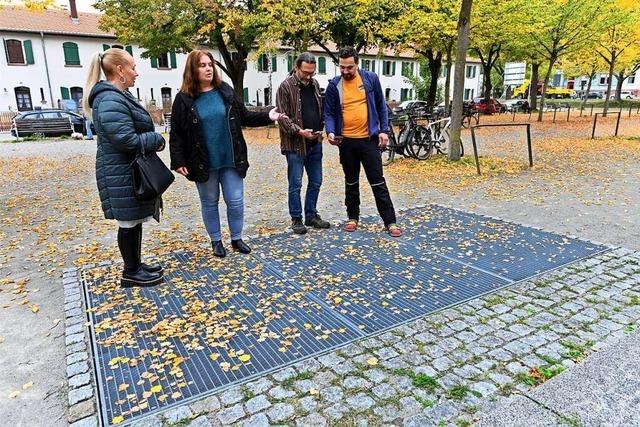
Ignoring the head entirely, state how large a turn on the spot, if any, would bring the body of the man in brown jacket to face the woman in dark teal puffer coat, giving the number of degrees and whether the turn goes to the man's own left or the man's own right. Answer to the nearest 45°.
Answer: approximately 90° to the man's own right

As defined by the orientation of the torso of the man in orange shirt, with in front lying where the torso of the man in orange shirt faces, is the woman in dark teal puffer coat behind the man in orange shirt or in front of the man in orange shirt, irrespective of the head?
in front

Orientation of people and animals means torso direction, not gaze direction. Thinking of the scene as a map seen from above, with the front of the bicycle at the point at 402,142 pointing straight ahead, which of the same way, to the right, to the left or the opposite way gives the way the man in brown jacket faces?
to the left

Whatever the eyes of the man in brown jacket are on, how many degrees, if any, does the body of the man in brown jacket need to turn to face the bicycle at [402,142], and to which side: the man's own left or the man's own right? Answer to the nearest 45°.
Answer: approximately 135° to the man's own left

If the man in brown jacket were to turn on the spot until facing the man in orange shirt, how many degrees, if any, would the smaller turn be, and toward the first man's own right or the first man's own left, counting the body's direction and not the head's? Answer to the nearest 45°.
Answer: approximately 45° to the first man's own left

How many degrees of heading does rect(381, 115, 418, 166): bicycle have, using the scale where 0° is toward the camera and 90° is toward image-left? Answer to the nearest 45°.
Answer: approximately 45°

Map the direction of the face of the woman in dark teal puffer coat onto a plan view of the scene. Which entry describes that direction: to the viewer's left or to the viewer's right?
to the viewer's right

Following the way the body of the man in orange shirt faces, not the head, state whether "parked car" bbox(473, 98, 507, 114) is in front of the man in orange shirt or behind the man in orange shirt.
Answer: behind

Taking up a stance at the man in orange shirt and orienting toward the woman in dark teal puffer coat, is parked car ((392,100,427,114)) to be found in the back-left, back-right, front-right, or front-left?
back-right

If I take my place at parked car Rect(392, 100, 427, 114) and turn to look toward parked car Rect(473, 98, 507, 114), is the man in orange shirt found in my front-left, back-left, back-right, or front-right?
back-right

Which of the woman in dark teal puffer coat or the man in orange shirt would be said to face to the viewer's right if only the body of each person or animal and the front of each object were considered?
the woman in dark teal puffer coat

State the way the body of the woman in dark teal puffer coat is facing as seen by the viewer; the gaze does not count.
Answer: to the viewer's right

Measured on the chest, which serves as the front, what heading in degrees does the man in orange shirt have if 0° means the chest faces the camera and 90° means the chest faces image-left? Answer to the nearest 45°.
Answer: approximately 0°

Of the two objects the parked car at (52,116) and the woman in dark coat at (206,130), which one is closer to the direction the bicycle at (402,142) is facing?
the woman in dark coat

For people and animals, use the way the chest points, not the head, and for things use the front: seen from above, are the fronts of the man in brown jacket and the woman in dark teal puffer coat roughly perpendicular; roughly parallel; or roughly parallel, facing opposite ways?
roughly perpendicular

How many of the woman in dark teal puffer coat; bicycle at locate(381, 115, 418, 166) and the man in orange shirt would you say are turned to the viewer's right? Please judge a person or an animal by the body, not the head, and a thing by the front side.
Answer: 1

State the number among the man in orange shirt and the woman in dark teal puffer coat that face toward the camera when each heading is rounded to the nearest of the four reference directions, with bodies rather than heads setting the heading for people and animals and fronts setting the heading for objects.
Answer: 1

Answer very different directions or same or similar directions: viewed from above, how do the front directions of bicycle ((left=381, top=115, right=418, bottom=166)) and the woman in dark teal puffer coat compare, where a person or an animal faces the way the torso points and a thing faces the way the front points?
very different directions
